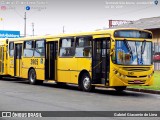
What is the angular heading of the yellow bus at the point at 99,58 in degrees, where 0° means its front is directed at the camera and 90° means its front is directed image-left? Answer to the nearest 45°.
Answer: approximately 315°

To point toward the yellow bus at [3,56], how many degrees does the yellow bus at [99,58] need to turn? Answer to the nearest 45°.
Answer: approximately 180°
